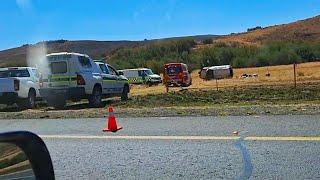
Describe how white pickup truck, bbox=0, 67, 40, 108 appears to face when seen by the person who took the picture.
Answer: facing away from the viewer and to the right of the viewer

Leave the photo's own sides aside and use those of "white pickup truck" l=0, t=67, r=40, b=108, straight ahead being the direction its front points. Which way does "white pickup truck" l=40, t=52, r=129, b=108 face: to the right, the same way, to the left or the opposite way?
the same way

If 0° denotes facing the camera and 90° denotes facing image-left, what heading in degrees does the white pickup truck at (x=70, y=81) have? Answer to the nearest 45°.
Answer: approximately 225°

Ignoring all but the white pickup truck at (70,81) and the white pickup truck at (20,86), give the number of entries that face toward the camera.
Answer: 0

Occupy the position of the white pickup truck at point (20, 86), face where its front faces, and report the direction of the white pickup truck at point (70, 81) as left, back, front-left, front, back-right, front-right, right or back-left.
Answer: right
